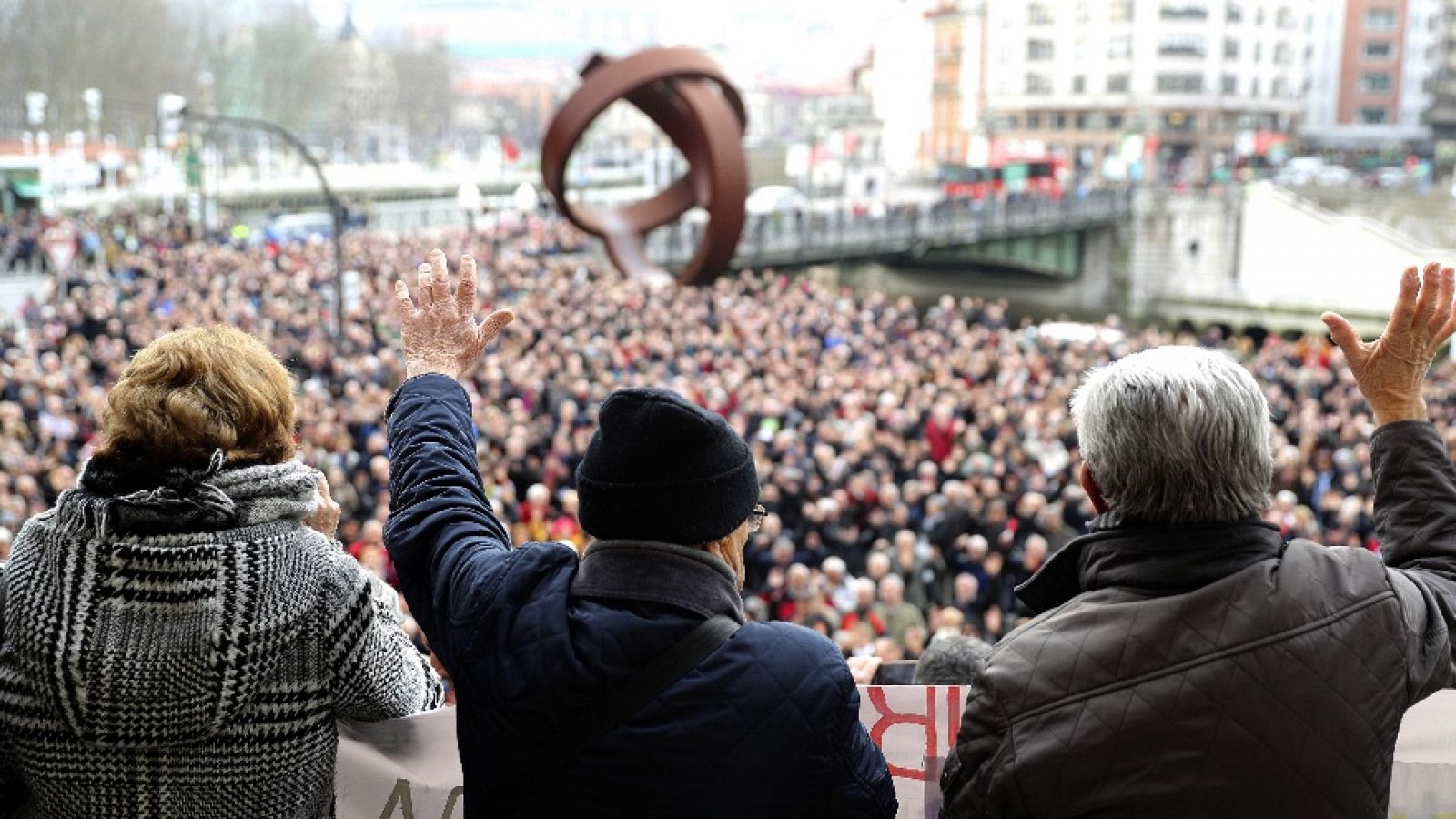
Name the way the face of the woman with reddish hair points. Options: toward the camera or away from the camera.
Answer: away from the camera

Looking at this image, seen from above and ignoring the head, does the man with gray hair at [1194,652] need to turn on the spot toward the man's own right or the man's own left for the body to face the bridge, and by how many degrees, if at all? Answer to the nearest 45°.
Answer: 0° — they already face it

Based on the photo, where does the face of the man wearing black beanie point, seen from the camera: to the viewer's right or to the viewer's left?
to the viewer's right

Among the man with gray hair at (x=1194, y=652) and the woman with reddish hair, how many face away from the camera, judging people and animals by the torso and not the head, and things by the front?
2

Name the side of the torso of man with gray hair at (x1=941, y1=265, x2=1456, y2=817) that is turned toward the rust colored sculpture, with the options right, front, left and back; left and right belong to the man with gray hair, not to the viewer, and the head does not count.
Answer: front

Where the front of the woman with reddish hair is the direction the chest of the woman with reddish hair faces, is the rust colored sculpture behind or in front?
in front

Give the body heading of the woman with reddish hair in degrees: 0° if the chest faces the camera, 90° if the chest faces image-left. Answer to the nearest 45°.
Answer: approximately 180°

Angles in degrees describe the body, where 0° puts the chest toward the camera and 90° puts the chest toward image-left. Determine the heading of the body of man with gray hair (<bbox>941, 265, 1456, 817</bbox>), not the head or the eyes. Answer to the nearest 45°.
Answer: approximately 180°

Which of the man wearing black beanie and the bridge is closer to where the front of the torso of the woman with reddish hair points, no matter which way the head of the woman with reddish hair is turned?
the bridge

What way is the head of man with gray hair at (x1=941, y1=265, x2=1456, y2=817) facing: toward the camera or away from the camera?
away from the camera

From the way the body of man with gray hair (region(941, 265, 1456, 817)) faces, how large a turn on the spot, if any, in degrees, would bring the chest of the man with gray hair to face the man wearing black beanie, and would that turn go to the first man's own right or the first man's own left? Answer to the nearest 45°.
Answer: approximately 90° to the first man's own left

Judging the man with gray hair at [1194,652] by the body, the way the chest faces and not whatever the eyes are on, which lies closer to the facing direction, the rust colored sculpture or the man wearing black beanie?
the rust colored sculpture
